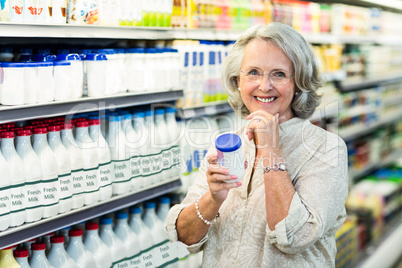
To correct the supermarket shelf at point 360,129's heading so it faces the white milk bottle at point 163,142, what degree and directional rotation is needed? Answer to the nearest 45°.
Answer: approximately 45° to its right

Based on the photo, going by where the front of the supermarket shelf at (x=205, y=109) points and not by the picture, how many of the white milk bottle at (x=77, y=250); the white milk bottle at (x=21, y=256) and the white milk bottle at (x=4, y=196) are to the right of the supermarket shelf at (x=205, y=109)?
3

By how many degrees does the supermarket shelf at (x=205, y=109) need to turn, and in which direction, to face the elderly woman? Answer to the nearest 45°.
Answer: approximately 45° to its right

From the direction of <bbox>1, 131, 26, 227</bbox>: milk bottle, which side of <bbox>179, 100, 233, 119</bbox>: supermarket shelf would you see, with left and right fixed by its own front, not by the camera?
right

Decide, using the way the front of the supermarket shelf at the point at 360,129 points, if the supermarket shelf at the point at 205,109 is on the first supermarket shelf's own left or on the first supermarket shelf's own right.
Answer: on the first supermarket shelf's own right
